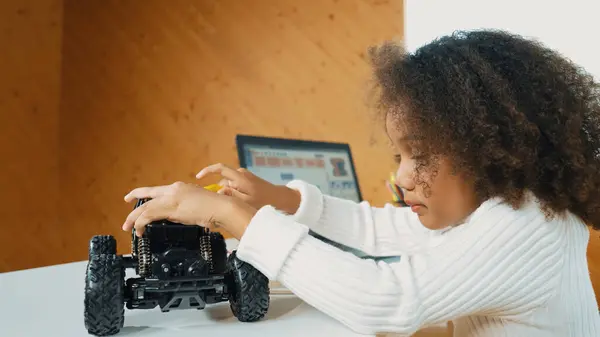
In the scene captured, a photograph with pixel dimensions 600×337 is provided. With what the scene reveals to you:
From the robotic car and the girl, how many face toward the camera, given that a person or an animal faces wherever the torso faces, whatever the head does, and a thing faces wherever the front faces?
1

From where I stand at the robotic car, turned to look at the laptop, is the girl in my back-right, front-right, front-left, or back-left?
front-right

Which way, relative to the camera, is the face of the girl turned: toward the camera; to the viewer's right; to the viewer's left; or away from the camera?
to the viewer's left

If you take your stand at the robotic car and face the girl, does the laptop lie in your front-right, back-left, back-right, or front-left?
front-left

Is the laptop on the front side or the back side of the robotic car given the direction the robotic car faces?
on the back side

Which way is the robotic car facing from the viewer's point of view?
toward the camera

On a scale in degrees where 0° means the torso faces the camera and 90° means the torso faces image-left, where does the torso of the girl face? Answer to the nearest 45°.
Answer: approximately 90°

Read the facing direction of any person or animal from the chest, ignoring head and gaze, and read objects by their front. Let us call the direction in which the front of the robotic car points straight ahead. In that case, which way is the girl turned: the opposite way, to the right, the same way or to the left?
to the right
